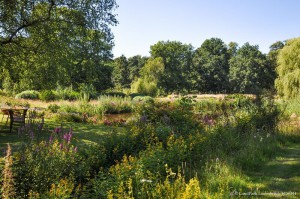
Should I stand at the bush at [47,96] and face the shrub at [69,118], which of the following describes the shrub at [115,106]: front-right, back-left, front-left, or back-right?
front-left

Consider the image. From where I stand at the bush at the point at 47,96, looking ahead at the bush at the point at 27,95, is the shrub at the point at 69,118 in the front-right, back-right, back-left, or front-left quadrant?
back-left

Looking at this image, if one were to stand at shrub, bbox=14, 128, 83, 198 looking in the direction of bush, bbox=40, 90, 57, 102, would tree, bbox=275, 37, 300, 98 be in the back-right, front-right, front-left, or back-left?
front-right
